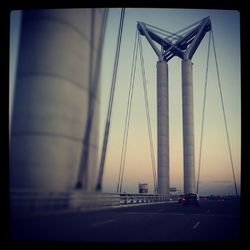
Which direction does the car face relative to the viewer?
away from the camera
